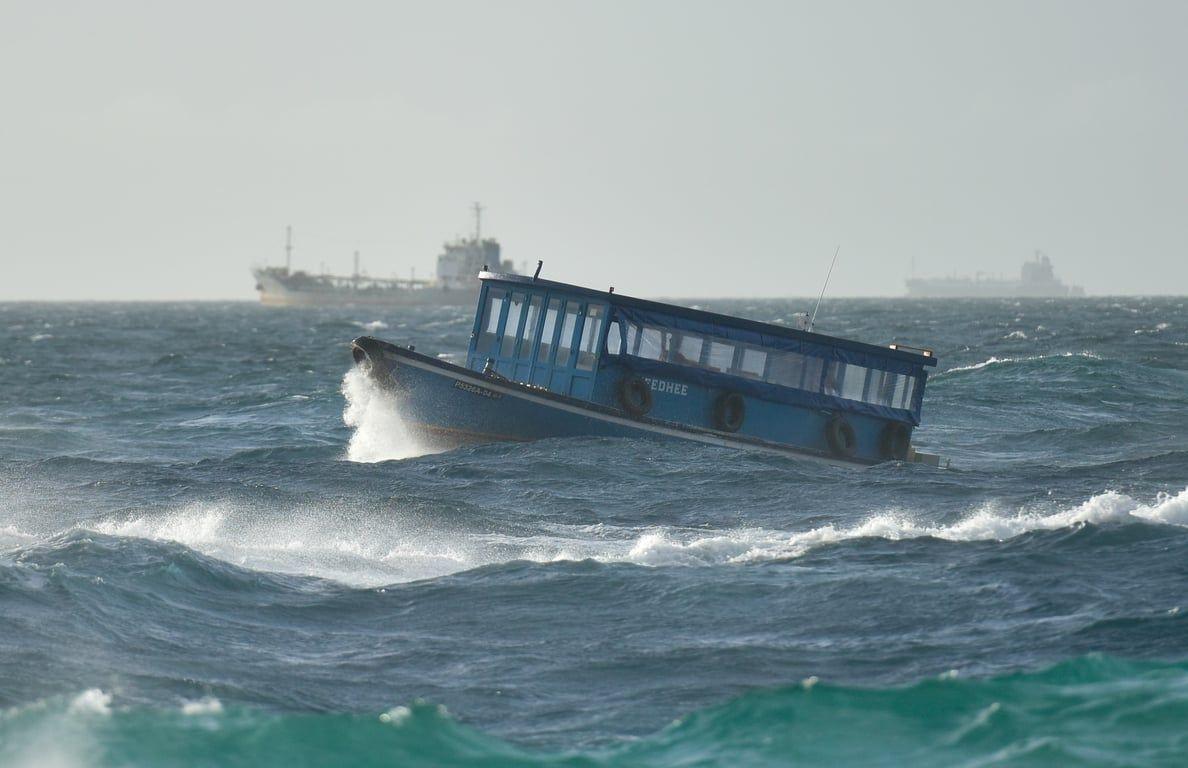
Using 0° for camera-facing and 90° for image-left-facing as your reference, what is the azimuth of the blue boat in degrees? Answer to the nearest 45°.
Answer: approximately 45°
